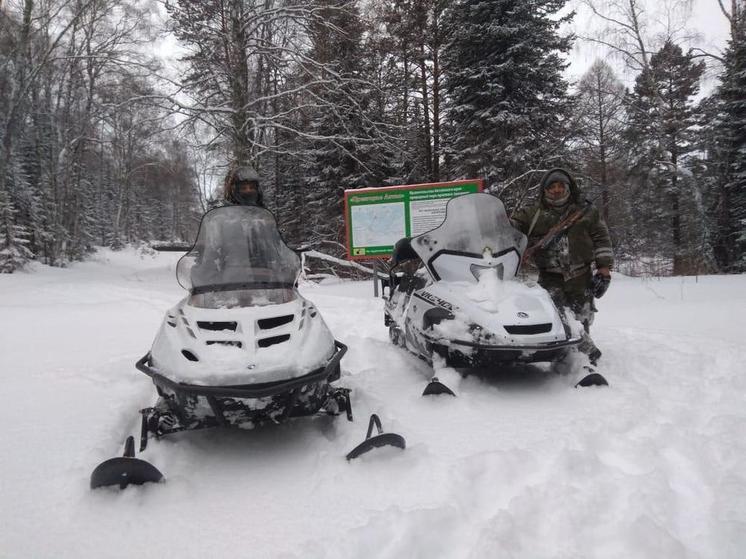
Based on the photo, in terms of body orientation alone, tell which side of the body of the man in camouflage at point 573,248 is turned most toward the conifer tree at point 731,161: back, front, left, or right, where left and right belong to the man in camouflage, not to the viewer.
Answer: back

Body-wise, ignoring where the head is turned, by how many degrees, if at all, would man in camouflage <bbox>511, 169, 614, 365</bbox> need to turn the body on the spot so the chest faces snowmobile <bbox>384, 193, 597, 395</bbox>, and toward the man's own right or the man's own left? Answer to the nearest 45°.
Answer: approximately 45° to the man's own right

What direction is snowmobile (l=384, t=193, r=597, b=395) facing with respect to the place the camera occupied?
facing the viewer and to the right of the viewer

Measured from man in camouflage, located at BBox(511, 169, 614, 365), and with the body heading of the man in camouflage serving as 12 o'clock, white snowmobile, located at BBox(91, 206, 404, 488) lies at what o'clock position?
The white snowmobile is roughly at 1 o'clock from the man in camouflage.

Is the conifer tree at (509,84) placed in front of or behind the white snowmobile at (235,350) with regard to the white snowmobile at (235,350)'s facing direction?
behind

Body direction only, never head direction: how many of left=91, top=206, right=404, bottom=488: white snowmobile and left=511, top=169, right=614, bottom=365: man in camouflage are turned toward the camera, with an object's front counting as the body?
2

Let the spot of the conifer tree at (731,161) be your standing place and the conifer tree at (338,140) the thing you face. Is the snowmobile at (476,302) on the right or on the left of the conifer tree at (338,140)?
left

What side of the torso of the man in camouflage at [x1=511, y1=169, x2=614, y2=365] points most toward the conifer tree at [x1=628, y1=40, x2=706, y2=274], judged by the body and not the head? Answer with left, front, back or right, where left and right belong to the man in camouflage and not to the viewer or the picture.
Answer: back

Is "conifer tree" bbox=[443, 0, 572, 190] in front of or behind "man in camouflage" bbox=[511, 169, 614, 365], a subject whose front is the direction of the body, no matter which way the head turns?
behind

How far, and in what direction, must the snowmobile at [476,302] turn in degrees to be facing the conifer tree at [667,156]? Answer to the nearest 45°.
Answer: approximately 135° to its left
